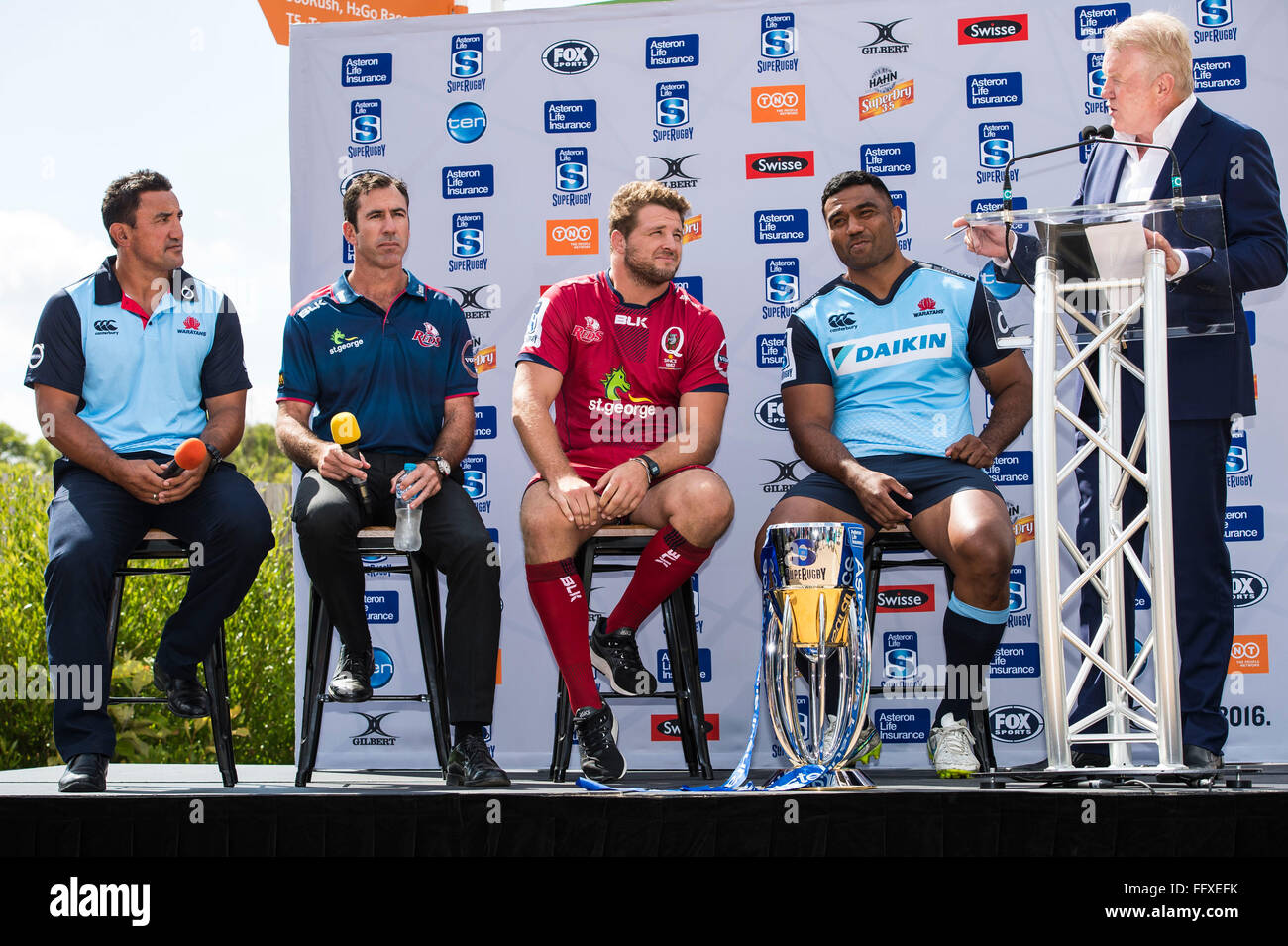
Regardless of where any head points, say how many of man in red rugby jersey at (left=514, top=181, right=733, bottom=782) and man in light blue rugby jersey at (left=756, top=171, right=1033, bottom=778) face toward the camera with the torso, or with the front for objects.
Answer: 2

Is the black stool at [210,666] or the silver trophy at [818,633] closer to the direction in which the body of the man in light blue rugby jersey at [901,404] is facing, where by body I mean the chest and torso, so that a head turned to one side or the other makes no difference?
the silver trophy

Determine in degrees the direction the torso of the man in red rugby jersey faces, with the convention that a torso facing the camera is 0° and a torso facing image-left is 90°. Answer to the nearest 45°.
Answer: approximately 0°

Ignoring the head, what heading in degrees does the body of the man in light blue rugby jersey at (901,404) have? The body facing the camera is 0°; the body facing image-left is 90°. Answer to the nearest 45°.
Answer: approximately 0°

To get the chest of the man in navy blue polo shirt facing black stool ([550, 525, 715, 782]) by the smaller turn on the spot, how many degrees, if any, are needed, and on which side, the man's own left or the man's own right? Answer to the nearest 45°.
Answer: approximately 90° to the man's own left

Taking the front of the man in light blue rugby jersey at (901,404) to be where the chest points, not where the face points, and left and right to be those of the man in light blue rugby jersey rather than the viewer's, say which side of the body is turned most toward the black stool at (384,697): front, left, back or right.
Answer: right

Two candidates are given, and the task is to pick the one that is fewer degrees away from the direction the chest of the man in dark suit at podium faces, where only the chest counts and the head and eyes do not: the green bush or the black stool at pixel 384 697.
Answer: the black stool

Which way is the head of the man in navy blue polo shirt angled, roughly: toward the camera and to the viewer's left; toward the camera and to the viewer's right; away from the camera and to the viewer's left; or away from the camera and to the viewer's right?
toward the camera and to the viewer's right

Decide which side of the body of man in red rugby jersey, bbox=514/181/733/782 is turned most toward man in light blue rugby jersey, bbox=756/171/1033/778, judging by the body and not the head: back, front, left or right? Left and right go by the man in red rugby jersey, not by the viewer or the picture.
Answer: left

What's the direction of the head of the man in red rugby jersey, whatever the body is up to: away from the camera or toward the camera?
toward the camera

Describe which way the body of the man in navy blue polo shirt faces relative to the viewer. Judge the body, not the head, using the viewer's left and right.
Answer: facing the viewer

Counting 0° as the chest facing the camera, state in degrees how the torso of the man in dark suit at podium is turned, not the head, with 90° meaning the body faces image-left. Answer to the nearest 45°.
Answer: approximately 45°

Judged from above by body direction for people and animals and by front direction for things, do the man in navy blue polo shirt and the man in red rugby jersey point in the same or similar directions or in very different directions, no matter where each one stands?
same or similar directions
